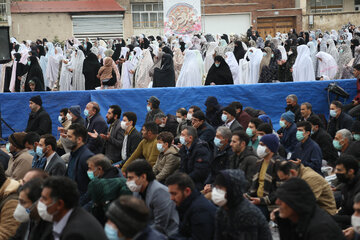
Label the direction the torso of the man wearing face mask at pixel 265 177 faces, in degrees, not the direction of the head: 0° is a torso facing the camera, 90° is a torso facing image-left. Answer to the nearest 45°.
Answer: approximately 45°

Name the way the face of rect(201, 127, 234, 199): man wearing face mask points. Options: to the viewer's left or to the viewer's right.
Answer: to the viewer's left

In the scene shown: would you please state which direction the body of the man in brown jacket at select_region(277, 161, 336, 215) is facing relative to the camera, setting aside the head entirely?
to the viewer's left

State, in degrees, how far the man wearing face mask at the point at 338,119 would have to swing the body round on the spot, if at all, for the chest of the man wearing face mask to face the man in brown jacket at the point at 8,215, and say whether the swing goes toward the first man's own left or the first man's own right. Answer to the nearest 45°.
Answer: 0° — they already face them

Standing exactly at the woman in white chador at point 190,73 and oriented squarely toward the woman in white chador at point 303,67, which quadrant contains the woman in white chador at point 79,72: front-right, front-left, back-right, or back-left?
back-left
